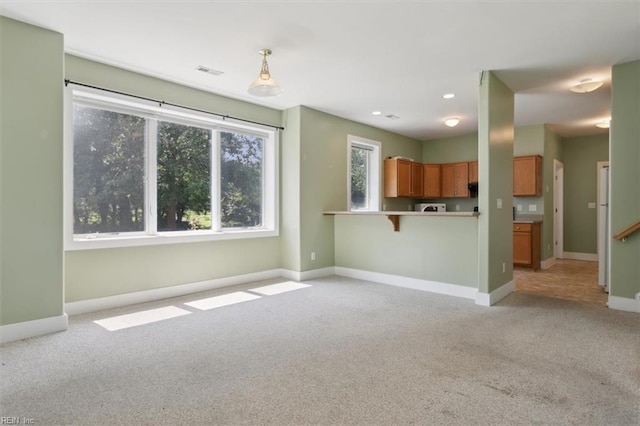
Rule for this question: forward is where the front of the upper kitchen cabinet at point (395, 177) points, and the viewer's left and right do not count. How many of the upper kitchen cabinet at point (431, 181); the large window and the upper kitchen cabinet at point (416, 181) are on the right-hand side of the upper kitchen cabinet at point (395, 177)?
1

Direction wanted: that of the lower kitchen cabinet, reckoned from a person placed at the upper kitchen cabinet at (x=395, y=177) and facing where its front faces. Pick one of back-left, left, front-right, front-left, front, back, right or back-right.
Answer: front-left

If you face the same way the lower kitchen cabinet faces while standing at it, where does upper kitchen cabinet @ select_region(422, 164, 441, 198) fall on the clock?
The upper kitchen cabinet is roughly at 4 o'clock from the lower kitchen cabinet.

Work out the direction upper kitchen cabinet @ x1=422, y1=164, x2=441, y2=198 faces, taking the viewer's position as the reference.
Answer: facing the viewer

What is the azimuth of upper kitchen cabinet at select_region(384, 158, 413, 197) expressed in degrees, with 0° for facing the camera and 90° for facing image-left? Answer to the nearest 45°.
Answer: approximately 315°

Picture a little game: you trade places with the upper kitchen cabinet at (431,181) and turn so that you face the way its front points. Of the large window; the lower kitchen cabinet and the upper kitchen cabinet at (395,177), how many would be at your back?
0

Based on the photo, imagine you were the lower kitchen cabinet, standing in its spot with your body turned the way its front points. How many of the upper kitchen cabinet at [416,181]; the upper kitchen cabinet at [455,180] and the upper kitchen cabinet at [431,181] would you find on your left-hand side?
0

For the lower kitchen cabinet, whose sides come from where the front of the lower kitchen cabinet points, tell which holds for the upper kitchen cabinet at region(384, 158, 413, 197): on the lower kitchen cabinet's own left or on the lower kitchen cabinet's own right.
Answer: on the lower kitchen cabinet's own right

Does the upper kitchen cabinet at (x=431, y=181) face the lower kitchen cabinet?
no

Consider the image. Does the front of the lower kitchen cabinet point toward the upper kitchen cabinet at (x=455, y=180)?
no

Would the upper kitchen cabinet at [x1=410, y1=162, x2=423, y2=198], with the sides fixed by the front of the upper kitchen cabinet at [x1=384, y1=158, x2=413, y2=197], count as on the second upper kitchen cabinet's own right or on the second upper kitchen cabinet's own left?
on the second upper kitchen cabinet's own left

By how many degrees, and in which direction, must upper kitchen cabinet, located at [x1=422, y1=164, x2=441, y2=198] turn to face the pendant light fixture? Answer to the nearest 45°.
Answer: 0° — it already faces it

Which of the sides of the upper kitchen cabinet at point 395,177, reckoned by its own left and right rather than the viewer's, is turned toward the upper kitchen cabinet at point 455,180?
left

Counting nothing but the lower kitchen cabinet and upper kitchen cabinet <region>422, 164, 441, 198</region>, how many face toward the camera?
2

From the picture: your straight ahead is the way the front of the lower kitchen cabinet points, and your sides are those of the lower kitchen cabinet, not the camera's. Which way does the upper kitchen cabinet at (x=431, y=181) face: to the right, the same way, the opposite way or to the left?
the same way

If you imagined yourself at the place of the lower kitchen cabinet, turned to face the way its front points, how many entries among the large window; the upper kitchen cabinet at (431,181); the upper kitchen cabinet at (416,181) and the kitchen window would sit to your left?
0

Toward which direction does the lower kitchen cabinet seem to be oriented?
toward the camera
